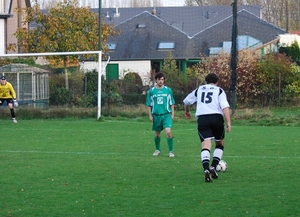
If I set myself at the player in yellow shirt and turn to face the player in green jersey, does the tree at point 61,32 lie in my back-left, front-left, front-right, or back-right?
back-left

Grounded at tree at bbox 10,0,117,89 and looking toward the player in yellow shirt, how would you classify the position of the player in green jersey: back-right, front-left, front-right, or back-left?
front-left

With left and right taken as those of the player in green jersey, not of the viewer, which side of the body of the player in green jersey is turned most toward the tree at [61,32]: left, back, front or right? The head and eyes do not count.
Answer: back

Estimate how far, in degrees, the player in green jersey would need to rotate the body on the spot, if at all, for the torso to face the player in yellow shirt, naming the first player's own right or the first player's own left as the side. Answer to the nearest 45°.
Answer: approximately 135° to the first player's own right

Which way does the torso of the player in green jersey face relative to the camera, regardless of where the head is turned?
toward the camera

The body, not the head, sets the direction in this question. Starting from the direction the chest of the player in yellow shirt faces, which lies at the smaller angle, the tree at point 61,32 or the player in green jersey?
the player in green jersey

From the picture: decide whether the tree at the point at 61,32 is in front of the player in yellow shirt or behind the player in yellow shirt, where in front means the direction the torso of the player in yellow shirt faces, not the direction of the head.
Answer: behind

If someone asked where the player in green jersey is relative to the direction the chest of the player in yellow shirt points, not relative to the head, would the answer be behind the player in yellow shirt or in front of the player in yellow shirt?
in front
